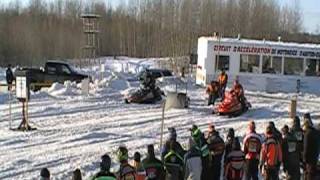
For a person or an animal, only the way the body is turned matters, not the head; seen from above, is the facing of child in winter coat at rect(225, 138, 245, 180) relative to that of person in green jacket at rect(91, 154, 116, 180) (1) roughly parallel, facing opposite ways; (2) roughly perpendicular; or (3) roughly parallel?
roughly parallel

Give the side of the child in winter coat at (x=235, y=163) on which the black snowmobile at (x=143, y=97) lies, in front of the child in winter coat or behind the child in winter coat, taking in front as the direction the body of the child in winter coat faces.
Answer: in front

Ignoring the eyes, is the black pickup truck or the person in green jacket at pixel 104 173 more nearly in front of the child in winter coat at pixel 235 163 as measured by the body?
the black pickup truck

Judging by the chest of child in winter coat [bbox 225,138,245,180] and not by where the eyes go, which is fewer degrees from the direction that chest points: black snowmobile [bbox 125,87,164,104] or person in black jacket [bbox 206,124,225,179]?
the black snowmobile

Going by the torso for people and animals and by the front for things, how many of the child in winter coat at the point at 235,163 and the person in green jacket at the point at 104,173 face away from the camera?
2

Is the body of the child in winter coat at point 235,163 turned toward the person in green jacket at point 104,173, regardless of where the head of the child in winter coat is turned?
no

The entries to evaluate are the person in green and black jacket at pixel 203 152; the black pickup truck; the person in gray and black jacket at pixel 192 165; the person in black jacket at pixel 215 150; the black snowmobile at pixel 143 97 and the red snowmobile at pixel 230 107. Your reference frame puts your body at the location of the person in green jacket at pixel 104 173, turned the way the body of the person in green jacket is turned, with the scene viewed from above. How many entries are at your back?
0

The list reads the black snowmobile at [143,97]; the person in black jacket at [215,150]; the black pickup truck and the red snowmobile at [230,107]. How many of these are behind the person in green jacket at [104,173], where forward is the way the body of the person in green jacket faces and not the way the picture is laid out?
0

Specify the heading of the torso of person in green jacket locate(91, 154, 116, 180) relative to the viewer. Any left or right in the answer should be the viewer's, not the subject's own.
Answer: facing away from the viewer

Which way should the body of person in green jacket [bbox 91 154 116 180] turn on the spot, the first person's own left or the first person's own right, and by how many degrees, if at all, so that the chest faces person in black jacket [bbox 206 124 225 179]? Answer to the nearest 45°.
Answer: approximately 45° to the first person's own right

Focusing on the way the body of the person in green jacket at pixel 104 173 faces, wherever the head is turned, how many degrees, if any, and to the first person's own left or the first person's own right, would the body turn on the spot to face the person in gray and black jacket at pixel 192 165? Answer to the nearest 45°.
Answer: approximately 45° to the first person's own right

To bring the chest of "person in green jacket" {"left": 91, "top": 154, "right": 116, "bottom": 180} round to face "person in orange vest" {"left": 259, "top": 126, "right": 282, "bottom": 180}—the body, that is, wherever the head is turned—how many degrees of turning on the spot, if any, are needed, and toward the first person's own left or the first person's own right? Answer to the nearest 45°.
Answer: approximately 45° to the first person's own right

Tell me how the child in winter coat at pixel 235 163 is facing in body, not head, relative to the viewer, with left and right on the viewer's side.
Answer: facing away from the viewer
